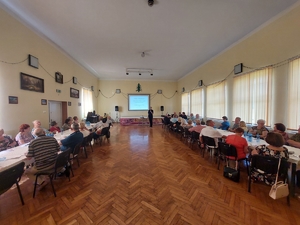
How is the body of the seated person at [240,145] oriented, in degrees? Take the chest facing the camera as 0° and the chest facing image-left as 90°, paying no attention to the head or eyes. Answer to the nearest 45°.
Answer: approximately 225°

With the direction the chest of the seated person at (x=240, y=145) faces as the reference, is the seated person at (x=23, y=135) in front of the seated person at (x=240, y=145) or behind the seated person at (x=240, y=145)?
behind

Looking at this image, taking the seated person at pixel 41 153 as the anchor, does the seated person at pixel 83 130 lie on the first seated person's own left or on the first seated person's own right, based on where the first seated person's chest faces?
on the first seated person's own right

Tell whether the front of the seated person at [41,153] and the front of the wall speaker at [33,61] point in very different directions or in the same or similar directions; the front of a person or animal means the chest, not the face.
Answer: very different directions

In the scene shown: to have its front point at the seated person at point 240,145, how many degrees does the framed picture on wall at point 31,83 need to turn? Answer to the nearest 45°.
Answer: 0° — it already faces them

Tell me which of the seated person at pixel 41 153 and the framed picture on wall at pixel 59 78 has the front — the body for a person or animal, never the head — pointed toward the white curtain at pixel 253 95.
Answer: the framed picture on wall

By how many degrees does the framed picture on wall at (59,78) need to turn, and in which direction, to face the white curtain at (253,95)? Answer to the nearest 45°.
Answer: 0° — it already faces it
